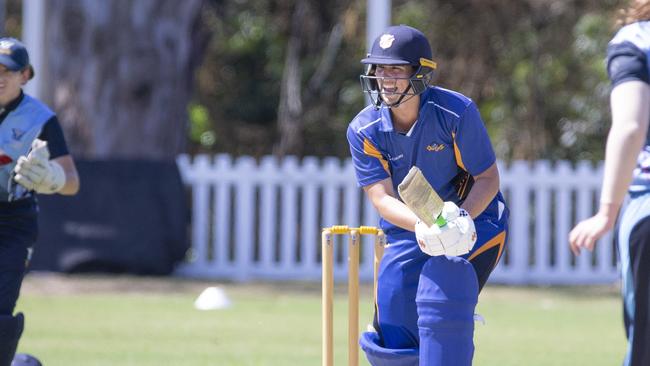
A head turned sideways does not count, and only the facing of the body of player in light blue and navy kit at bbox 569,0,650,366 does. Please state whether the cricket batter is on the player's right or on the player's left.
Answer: on the player's left

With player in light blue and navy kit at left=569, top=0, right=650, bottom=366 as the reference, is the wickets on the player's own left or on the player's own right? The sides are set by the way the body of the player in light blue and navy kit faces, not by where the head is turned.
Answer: on the player's own left

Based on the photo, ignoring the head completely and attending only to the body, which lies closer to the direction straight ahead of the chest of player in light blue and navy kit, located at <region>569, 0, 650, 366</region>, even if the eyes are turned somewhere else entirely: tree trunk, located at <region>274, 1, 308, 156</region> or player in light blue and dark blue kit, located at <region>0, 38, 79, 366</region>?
the tree trunk

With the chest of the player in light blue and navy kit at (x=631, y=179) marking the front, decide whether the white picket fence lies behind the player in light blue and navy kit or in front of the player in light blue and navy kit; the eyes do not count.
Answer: in front

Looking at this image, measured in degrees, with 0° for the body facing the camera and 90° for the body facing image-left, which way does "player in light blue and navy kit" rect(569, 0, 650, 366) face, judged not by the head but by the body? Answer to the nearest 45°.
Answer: approximately 180°

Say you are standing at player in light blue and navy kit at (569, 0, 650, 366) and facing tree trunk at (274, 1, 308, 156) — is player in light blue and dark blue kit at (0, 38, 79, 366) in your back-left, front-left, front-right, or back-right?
front-left
